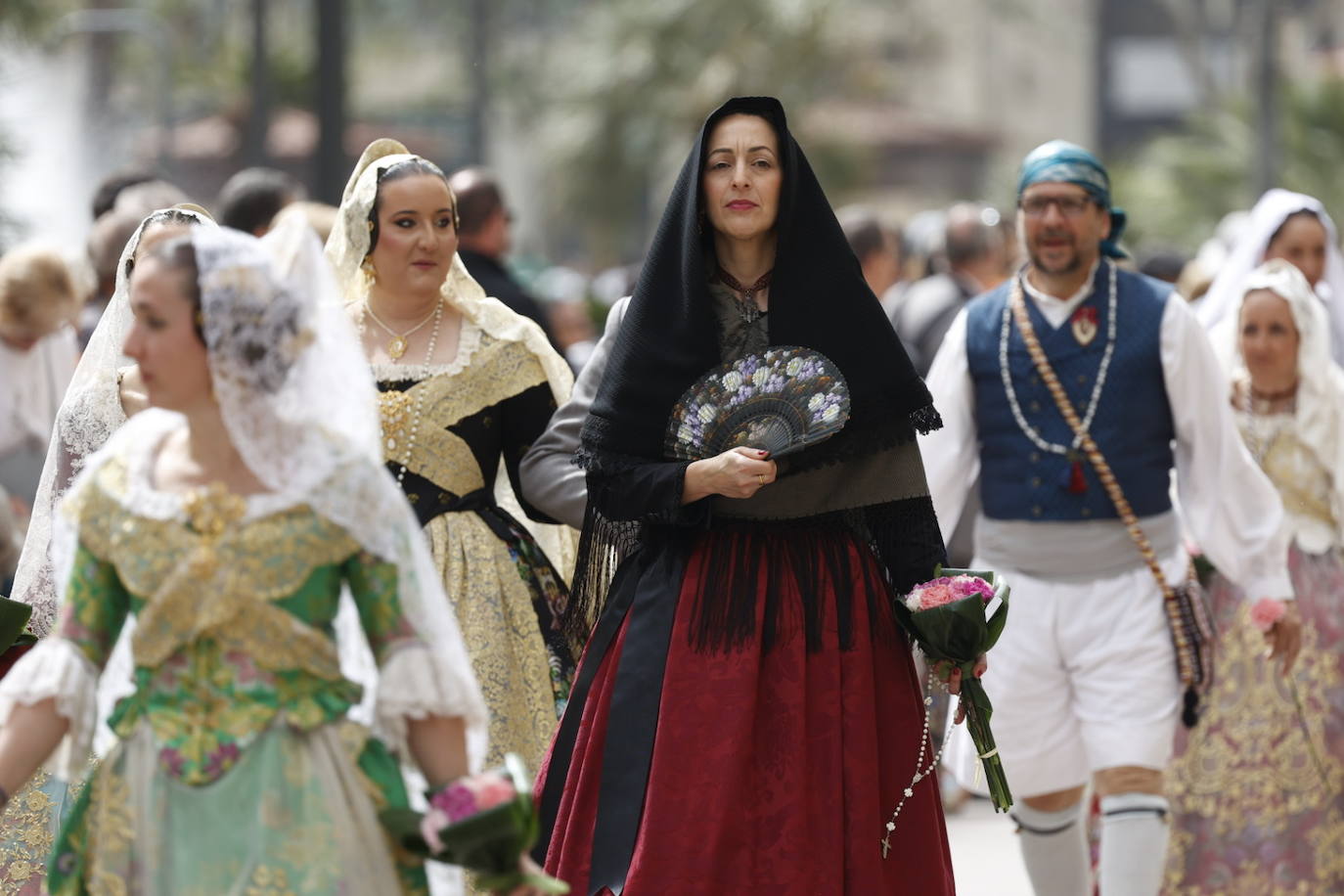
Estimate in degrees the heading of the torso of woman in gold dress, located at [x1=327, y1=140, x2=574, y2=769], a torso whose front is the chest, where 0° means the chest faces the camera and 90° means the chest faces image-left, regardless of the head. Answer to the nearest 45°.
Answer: approximately 45°

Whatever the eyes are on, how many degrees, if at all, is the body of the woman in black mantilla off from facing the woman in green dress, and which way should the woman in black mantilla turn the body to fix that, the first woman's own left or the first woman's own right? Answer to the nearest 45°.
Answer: approximately 45° to the first woman's own right

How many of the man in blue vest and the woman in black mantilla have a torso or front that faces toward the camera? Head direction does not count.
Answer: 2

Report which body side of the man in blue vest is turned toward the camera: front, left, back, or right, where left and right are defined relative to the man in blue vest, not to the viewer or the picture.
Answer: front

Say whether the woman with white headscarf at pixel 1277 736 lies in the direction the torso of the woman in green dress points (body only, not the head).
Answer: no

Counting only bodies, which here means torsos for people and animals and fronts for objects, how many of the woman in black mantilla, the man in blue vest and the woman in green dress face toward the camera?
3

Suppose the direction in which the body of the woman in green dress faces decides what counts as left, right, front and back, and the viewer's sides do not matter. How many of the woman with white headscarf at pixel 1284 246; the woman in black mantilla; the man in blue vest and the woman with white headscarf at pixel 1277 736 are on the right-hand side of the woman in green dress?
0

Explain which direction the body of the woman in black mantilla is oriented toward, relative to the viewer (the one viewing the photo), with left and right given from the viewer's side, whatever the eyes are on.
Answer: facing the viewer

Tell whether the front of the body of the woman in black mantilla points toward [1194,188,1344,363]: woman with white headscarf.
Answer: no

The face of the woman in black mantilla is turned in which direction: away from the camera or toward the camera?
toward the camera

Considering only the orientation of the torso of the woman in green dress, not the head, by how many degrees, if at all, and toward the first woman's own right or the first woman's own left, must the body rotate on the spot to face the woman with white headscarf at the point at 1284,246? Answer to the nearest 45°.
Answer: approximately 135° to the first woman's own left

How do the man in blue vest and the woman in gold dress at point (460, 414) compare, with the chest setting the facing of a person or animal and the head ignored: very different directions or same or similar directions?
same or similar directions
